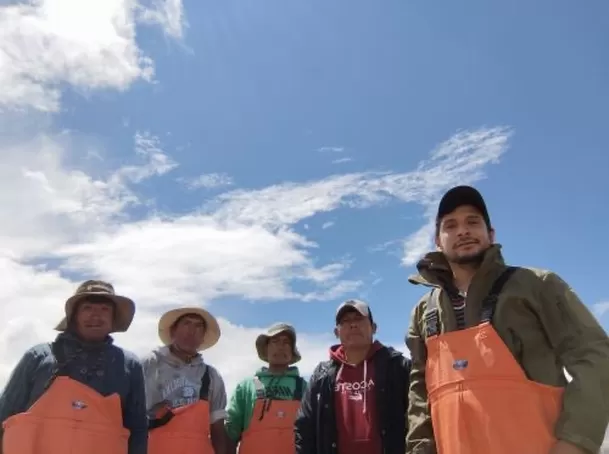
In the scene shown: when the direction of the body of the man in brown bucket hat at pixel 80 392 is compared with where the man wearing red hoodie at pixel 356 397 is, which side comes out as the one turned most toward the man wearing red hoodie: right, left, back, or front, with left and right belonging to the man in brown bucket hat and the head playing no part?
left

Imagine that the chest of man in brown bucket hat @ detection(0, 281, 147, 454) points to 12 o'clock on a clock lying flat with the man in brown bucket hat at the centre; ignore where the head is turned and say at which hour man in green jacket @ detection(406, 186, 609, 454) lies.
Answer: The man in green jacket is roughly at 11 o'clock from the man in brown bucket hat.

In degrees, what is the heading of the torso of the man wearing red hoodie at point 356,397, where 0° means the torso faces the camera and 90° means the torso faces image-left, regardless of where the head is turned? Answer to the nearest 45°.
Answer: approximately 0°

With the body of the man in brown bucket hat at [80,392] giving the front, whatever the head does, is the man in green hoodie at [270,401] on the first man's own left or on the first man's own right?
on the first man's own left

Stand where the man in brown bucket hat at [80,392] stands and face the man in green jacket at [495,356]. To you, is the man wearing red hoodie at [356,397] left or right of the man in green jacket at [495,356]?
left

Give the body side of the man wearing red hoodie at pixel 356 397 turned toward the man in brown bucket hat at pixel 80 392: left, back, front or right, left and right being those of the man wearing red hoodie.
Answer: right
